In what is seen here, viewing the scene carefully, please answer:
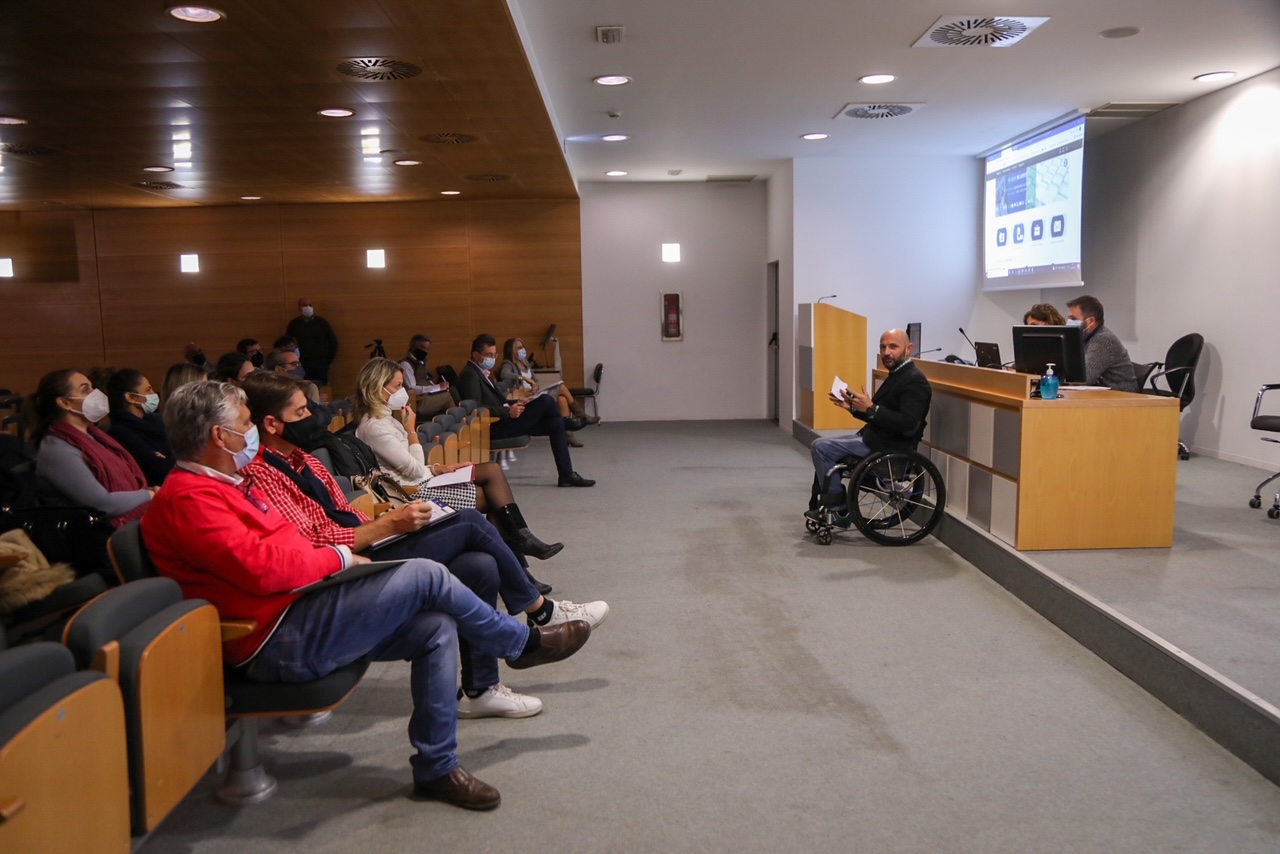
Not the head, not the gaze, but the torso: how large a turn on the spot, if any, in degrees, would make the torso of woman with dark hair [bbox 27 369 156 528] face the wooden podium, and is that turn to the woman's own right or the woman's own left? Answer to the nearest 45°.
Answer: approximately 45° to the woman's own left

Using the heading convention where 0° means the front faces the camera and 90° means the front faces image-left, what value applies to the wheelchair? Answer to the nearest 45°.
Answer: approximately 90°

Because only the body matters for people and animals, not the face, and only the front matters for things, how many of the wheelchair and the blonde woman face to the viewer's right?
1

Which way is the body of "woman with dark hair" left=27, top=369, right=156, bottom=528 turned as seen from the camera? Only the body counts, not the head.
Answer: to the viewer's right

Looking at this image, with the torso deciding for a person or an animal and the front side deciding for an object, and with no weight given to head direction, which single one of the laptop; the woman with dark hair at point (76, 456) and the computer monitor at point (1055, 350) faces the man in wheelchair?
the woman with dark hair

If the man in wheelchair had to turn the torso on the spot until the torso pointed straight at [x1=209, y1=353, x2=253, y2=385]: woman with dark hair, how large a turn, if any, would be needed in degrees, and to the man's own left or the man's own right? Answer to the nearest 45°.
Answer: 0° — they already face them

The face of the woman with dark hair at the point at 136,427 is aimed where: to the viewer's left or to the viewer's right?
to the viewer's right

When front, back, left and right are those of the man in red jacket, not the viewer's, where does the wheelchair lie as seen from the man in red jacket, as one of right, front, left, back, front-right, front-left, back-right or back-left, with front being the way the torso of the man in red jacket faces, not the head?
front-left

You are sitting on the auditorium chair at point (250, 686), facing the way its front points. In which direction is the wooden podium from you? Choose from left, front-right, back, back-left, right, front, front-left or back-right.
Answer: front-left

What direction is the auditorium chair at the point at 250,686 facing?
to the viewer's right

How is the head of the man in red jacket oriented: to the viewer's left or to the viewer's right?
to the viewer's right

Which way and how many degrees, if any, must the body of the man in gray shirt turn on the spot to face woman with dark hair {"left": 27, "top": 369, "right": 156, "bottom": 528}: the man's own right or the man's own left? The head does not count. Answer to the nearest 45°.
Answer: approximately 45° to the man's own left

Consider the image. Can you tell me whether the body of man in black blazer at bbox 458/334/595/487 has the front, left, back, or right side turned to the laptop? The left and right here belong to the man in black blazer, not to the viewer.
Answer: front

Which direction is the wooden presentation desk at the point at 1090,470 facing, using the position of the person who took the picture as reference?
facing to the left of the viewer

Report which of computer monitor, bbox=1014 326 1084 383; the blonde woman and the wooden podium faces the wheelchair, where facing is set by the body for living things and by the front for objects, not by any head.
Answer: the blonde woman

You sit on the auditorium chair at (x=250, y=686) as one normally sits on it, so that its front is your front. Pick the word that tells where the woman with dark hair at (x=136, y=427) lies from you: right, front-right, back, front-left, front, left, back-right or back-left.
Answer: left

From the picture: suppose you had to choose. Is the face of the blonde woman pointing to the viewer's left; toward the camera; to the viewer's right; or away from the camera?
to the viewer's right

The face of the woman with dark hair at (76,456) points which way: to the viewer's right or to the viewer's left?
to the viewer's right
